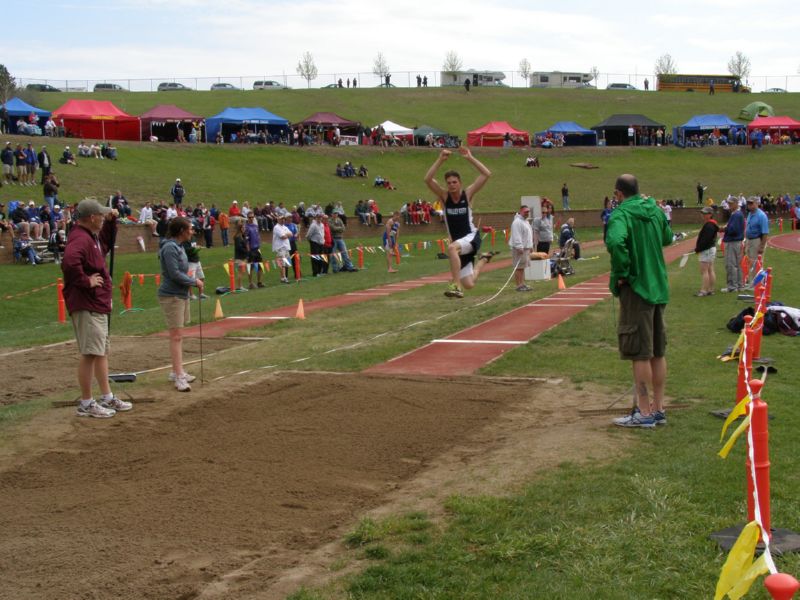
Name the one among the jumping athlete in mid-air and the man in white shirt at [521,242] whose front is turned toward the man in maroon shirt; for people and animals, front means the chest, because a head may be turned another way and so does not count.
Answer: the jumping athlete in mid-air

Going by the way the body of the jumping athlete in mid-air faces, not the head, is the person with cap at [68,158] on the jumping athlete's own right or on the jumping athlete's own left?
on the jumping athlete's own right

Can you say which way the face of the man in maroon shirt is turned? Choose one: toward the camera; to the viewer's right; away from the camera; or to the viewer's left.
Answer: to the viewer's right

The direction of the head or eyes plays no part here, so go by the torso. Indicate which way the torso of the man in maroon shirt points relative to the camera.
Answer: to the viewer's right

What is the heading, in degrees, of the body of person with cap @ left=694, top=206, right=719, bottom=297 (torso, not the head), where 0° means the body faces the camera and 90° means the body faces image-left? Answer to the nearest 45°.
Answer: approximately 90°

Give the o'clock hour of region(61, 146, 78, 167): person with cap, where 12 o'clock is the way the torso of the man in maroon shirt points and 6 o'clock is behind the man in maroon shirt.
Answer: The person with cap is roughly at 9 o'clock from the man in maroon shirt.
